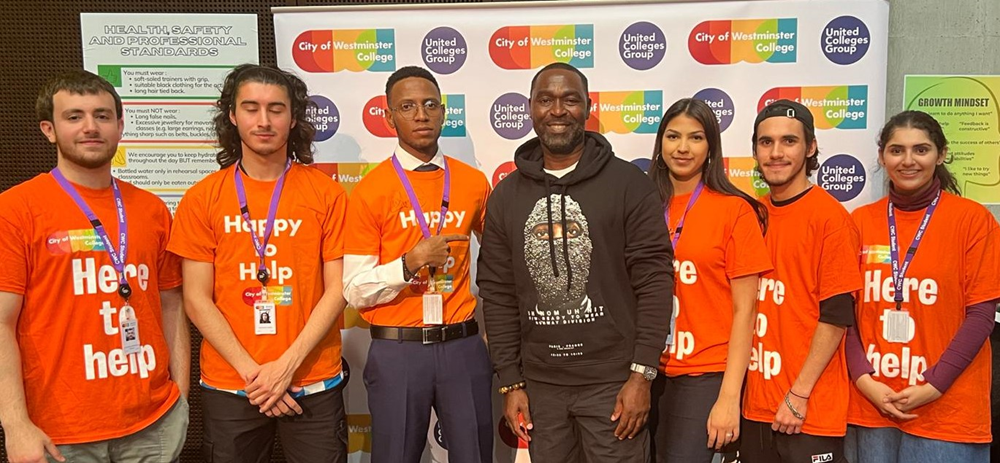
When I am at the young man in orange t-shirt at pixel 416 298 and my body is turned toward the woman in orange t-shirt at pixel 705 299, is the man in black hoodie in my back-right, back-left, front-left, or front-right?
front-right

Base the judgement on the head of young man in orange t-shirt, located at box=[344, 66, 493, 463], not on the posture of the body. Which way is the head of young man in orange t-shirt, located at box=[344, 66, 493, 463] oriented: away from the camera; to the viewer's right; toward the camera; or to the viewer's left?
toward the camera

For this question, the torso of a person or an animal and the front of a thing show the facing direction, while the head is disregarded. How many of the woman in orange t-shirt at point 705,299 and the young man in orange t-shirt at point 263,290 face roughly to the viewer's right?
0

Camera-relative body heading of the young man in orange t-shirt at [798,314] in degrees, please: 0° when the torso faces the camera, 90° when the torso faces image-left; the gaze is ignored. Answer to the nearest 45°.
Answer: approximately 45°

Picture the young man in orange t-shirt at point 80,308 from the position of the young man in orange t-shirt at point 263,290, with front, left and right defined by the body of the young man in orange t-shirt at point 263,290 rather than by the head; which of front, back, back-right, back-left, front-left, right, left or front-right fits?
right

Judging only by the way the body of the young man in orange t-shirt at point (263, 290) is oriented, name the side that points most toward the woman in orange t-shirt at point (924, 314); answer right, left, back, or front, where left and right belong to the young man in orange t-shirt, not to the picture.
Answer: left

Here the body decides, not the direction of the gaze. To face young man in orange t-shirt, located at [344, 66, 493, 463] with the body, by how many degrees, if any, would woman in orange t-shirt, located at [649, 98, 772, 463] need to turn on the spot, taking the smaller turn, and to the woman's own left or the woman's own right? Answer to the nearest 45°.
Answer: approximately 45° to the woman's own right

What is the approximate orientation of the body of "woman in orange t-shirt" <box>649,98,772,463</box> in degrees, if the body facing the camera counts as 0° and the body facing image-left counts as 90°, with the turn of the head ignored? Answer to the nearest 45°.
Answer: approximately 45°

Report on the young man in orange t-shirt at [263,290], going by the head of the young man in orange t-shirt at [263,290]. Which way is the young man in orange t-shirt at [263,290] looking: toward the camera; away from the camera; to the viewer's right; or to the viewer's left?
toward the camera

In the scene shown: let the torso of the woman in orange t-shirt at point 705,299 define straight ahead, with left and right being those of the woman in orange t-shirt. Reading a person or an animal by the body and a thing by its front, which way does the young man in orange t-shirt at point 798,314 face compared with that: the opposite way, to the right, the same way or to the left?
the same way

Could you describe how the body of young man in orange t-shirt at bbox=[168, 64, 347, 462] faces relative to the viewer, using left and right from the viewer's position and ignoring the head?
facing the viewer

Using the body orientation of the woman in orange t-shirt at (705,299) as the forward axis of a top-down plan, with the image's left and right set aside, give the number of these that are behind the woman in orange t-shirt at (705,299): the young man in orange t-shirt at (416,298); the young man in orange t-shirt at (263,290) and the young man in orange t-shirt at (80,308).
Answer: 0

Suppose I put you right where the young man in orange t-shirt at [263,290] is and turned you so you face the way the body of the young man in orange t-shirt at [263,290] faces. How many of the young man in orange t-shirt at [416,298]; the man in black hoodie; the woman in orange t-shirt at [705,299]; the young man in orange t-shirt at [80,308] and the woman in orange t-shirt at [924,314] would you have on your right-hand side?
1

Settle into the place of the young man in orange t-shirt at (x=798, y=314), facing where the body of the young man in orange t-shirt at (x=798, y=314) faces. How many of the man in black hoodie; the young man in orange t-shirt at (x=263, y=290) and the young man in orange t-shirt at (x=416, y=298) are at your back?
0

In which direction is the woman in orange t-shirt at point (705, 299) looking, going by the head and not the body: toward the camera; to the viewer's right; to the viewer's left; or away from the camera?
toward the camera

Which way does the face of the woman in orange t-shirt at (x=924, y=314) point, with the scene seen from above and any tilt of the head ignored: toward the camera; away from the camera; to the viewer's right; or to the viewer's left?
toward the camera

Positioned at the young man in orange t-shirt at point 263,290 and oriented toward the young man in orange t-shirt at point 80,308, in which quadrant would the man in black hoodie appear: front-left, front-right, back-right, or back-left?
back-left

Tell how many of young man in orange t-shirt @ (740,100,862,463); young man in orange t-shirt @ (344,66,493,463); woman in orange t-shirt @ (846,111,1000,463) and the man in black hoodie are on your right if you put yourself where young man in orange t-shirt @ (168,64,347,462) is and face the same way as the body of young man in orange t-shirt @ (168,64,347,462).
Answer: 0
